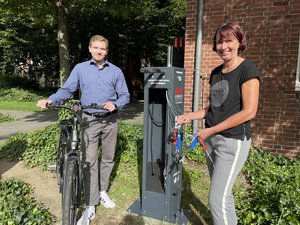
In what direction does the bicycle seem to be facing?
toward the camera

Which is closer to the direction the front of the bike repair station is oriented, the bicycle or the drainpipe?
the bicycle

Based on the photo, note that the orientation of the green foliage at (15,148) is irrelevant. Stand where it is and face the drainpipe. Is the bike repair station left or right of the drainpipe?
right

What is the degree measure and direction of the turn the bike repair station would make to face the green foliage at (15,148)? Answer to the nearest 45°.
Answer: approximately 90° to its right

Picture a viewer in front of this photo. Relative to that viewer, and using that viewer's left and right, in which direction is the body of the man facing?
facing the viewer

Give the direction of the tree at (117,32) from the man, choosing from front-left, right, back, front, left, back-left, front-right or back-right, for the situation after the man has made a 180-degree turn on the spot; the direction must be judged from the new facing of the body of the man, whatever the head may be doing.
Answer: front

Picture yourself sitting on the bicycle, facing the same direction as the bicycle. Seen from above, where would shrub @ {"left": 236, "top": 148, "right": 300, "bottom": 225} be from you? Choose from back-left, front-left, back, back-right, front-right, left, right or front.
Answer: left

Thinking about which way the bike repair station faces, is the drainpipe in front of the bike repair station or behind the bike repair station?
behind

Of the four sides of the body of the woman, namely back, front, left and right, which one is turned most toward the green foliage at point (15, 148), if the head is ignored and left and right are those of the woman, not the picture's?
right

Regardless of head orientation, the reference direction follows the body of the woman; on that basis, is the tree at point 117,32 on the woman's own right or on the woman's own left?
on the woman's own right

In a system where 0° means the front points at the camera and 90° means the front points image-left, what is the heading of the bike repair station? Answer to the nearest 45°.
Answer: approximately 45°

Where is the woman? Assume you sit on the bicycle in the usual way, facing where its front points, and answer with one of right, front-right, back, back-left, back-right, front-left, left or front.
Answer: front-left
